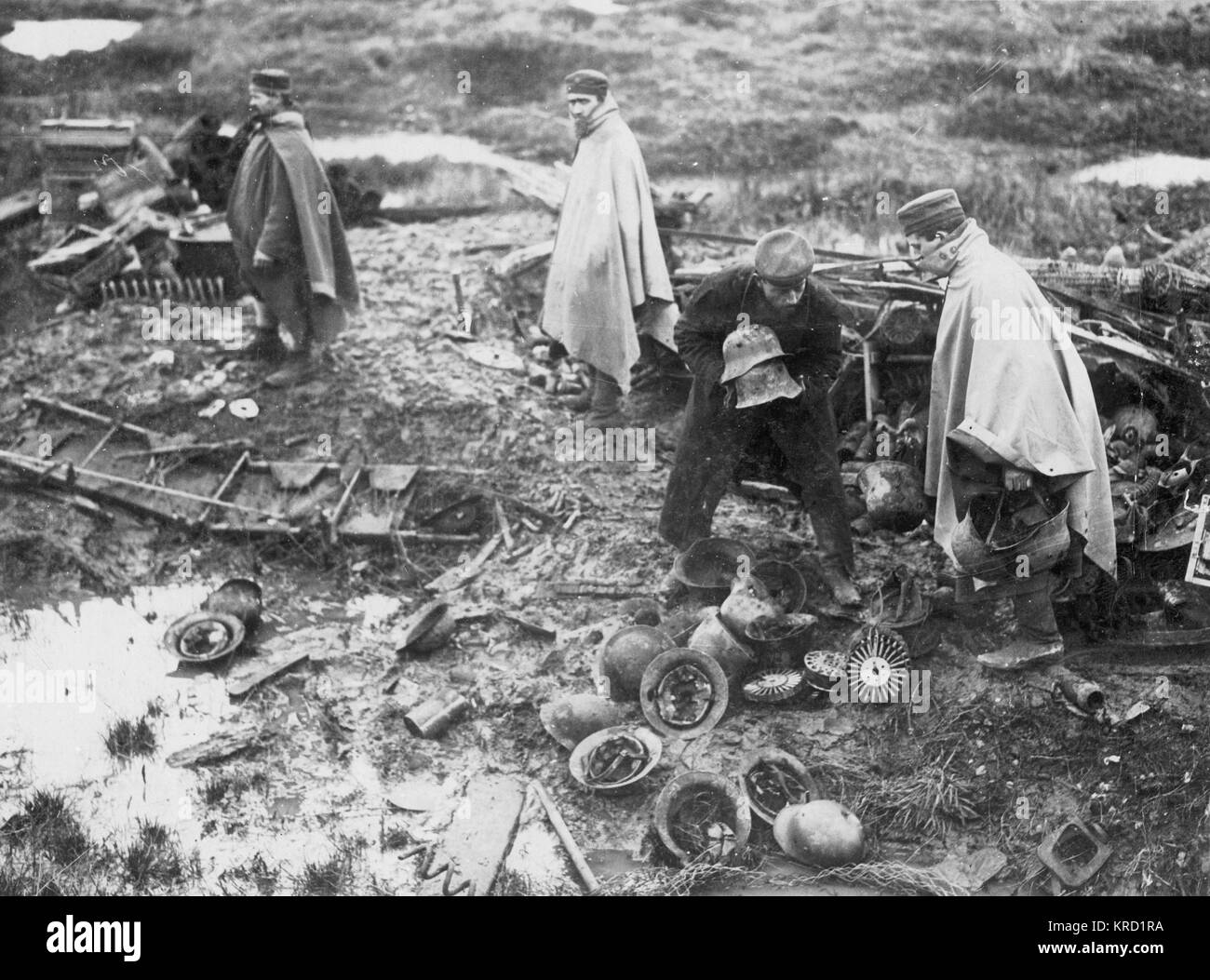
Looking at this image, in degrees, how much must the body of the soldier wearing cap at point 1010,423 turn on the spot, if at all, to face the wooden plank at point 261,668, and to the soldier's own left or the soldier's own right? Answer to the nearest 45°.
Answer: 0° — they already face it

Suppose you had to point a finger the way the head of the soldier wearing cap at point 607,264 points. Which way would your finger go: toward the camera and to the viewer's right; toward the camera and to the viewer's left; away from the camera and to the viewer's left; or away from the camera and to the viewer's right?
toward the camera and to the viewer's left

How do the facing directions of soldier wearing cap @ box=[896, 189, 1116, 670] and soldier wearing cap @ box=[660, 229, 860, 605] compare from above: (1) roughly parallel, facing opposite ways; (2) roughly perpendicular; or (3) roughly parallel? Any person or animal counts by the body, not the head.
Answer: roughly perpendicular

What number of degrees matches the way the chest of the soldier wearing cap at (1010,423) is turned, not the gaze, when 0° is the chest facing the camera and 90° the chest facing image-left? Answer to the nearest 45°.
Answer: approximately 90°

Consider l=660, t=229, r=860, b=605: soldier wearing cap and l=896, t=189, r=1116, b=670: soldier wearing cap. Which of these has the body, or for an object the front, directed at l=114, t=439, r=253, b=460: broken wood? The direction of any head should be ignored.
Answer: l=896, t=189, r=1116, b=670: soldier wearing cap

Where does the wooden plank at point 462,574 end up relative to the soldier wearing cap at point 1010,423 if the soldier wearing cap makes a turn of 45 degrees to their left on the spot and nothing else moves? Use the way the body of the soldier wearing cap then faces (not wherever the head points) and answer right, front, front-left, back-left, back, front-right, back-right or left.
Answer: front-right

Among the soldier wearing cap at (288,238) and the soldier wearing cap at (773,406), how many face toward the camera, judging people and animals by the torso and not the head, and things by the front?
1

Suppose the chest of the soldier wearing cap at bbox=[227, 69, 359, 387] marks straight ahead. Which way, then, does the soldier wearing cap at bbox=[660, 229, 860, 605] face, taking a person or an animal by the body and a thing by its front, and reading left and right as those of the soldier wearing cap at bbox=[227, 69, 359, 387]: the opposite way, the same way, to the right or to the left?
to the left

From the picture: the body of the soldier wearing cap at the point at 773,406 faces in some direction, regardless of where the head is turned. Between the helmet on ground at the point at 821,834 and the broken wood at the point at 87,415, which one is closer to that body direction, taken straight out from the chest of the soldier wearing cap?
the helmet on ground

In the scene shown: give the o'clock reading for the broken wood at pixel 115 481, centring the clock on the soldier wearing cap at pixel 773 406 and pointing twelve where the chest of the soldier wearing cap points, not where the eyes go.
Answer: The broken wood is roughly at 3 o'clock from the soldier wearing cap.

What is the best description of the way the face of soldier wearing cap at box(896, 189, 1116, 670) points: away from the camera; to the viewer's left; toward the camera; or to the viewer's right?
to the viewer's left

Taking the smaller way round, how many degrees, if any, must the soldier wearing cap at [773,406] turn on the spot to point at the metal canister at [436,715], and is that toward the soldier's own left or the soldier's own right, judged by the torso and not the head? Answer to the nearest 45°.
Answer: approximately 45° to the soldier's own right
